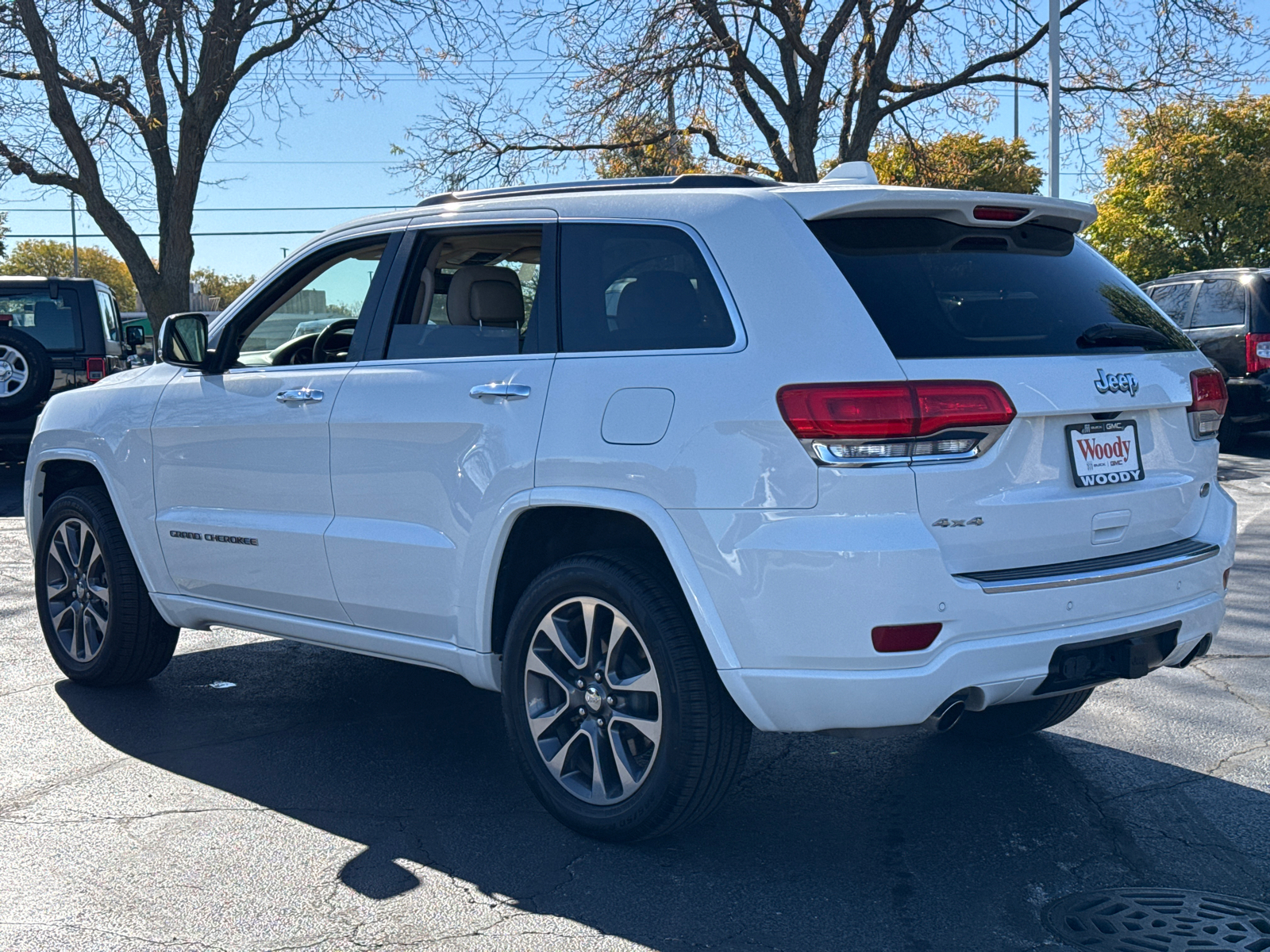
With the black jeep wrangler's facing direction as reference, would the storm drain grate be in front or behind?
behind

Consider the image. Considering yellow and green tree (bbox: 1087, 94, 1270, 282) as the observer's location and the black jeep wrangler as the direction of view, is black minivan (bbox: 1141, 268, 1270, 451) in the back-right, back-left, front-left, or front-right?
front-left

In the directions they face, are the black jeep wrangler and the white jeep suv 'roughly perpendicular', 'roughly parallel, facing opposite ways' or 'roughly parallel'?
roughly parallel

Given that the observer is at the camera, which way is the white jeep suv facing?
facing away from the viewer and to the left of the viewer

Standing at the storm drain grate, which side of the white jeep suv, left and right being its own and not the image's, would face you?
back

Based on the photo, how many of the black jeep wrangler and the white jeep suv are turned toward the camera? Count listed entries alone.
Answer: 0

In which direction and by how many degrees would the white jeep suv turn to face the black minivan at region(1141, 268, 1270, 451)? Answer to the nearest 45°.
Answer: approximately 90° to its right

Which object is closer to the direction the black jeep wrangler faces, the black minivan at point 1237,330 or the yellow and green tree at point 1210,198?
the yellow and green tree

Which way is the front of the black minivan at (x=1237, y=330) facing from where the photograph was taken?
facing away from the viewer and to the left of the viewer

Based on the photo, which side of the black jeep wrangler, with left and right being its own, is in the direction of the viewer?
back

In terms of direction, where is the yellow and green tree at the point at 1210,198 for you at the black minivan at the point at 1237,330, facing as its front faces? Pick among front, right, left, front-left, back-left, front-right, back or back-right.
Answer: front-right

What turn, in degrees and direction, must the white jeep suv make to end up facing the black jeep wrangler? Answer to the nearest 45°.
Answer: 0° — it already faces it

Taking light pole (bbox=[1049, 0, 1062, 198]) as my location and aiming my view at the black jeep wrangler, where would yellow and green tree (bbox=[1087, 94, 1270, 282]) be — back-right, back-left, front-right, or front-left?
back-right

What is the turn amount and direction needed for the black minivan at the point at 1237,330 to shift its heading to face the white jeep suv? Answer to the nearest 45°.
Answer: approximately 135° to its left

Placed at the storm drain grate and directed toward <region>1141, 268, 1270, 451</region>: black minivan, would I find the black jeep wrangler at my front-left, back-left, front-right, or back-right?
front-left
